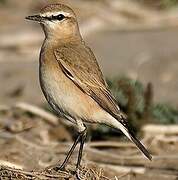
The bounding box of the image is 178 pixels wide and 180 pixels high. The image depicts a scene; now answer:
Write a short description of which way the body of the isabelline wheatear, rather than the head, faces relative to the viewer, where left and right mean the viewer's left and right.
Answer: facing to the left of the viewer
